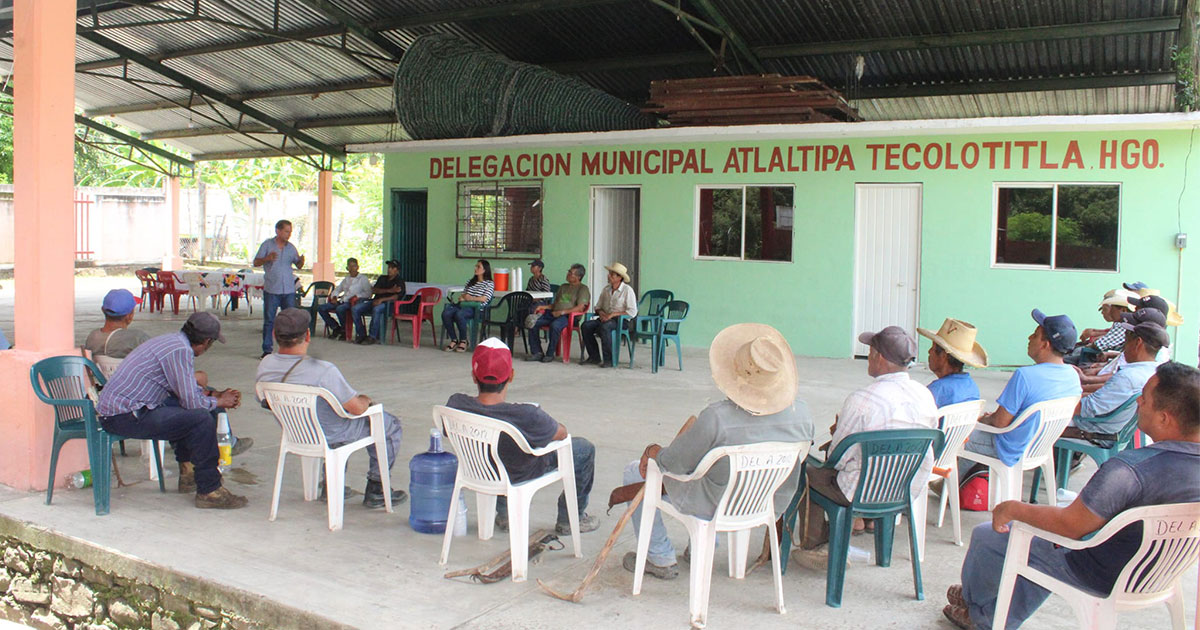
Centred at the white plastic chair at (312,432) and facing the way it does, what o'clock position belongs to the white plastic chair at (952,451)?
the white plastic chair at (952,451) is roughly at 2 o'clock from the white plastic chair at (312,432).

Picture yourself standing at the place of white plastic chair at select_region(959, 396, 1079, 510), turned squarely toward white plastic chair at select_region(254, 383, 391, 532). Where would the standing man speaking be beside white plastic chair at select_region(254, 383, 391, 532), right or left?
right

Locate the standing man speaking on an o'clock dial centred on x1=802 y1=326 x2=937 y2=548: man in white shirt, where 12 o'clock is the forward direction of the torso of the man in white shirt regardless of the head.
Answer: The standing man speaking is roughly at 12 o'clock from the man in white shirt.

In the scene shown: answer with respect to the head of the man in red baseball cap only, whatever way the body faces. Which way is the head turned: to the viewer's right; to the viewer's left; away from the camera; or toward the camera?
away from the camera

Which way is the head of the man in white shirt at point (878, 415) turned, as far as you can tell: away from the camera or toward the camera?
away from the camera

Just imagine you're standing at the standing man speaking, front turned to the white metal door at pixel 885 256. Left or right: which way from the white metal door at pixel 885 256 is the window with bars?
left

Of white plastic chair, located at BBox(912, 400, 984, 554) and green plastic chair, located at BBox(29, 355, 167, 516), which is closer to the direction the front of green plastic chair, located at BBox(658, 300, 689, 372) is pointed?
the green plastic chair

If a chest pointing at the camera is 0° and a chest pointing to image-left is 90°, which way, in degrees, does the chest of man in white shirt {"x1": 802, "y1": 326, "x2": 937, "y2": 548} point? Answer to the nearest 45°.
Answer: approximately 135°

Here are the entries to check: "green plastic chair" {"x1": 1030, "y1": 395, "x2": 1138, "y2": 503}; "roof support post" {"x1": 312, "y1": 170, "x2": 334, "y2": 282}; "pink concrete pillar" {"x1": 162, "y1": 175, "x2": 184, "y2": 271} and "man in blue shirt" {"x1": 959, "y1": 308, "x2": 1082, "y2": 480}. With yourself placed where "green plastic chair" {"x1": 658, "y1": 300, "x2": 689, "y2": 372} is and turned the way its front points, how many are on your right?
2

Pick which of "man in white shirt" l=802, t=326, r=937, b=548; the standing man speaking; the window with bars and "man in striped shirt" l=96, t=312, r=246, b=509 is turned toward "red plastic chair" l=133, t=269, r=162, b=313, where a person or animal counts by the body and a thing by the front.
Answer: the man in white shirt
